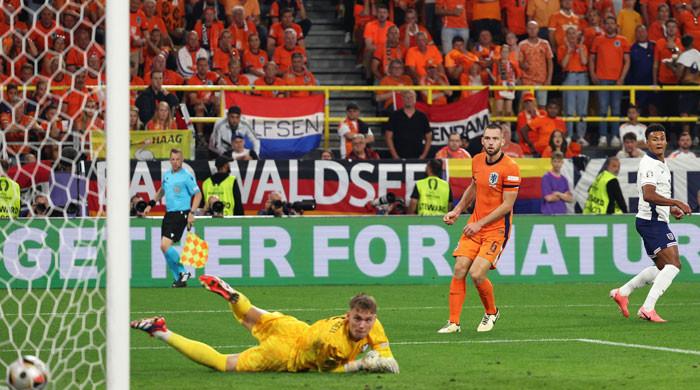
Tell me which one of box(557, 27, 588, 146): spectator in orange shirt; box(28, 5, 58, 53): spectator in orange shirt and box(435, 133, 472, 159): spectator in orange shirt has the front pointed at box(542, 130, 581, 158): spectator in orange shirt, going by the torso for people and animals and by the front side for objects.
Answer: box(557, 27, 588, 146): spectator in orange shirt

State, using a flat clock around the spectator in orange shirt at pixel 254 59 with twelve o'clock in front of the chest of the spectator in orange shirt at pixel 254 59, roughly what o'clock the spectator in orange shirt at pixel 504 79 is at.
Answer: the spectator in orange shirt at pixel 504 79 is roughly at 9 o'clock from the spectator in orange shirt at pixel 254 59.

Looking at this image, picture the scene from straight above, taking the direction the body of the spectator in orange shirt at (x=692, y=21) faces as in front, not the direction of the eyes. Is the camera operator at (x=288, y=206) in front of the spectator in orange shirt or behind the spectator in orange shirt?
in front
